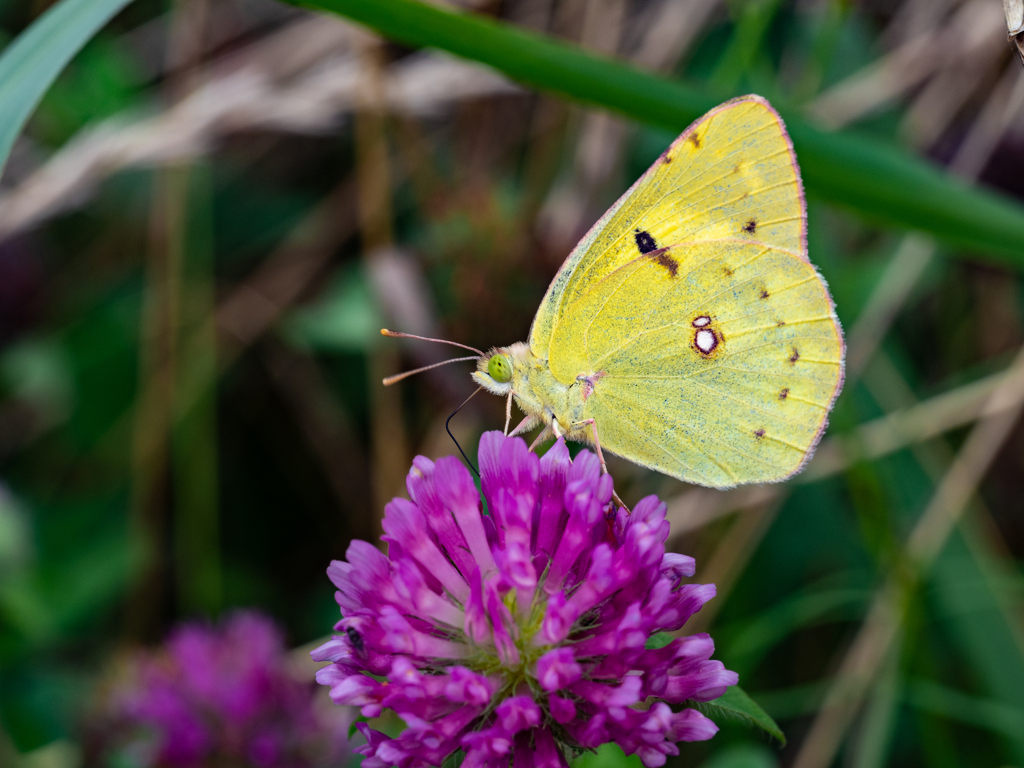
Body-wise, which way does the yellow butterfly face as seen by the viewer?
to the viewer's left

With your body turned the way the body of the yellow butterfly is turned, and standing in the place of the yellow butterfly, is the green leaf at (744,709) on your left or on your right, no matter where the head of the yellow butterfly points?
on your left

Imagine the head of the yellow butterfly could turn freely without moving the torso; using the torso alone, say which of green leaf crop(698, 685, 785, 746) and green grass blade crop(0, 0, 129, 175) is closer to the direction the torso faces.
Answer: the green grass blade

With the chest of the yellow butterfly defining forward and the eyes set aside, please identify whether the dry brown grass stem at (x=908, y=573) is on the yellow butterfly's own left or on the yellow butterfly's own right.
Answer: on the yellow butterfly's own right
